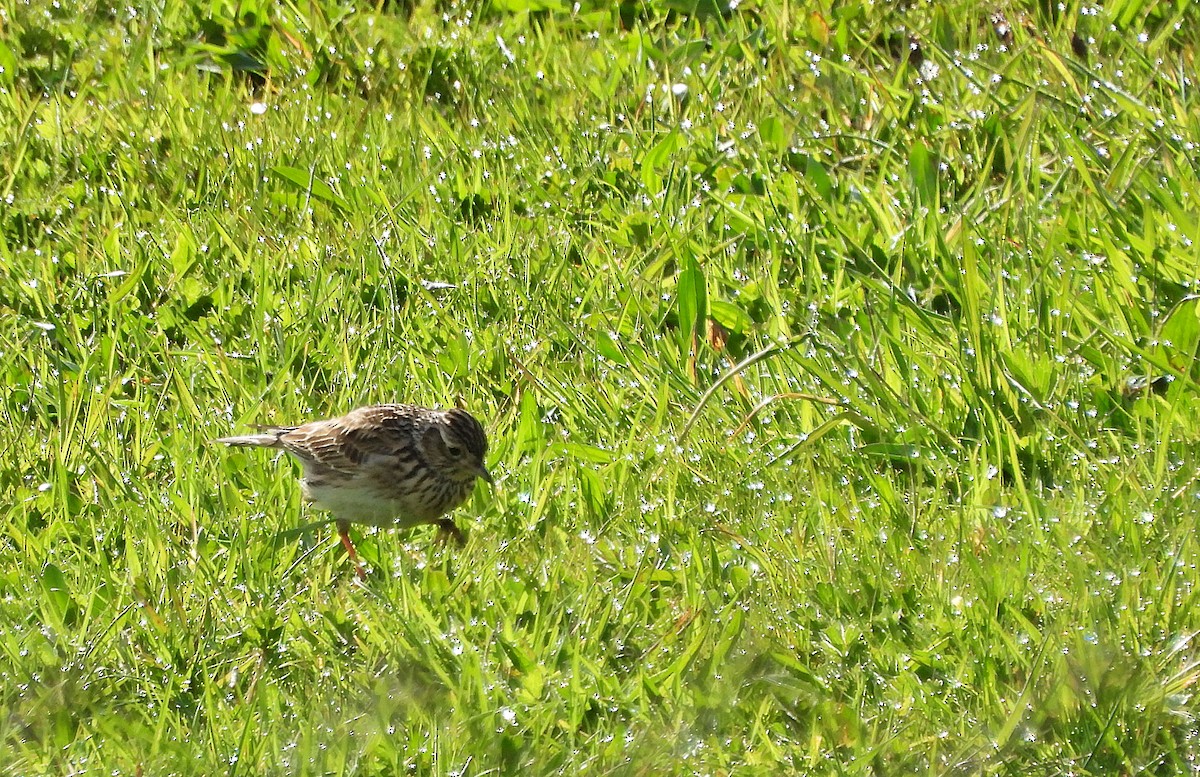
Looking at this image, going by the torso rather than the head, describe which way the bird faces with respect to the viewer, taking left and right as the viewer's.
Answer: facing to the right of the viewer
